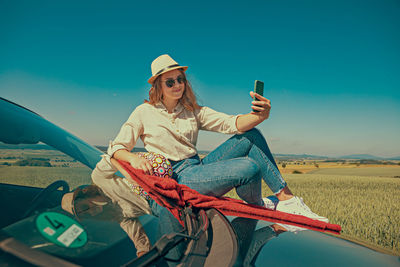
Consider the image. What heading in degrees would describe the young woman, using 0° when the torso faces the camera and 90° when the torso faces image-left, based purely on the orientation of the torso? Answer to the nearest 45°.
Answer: approximately 315°
